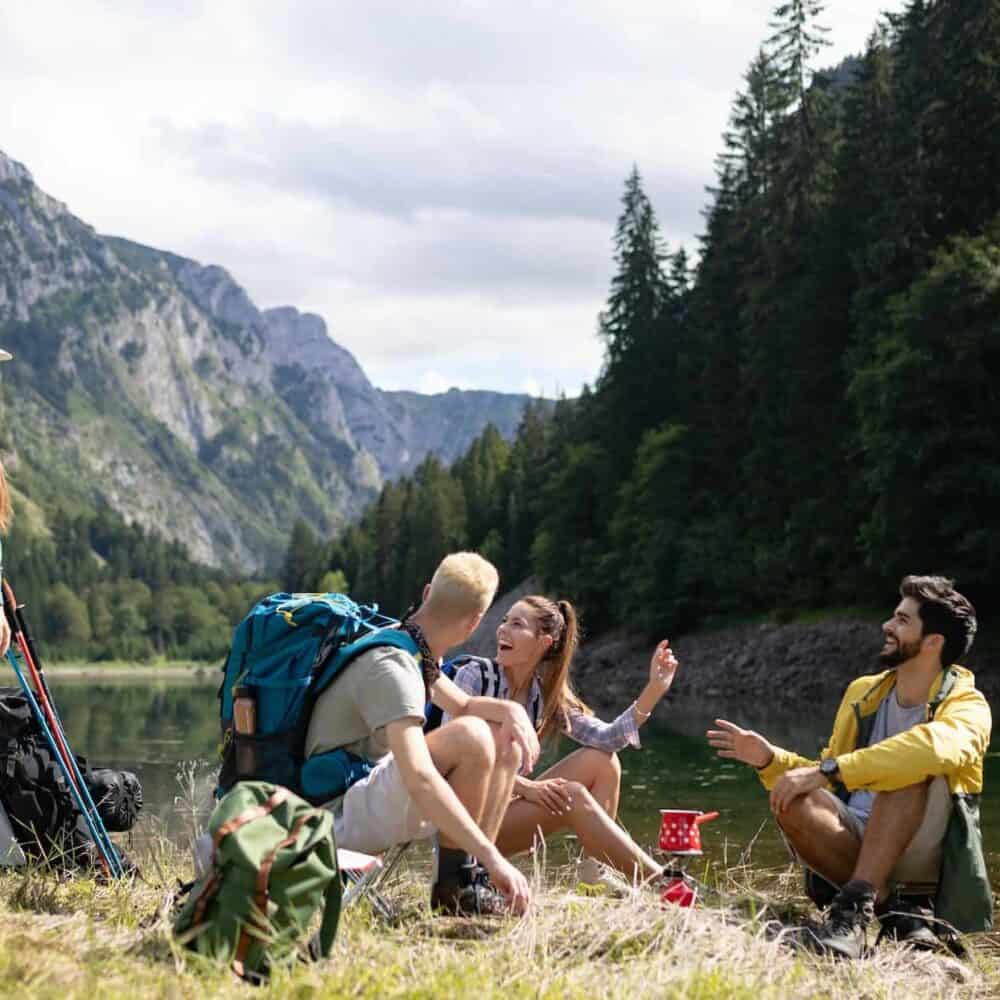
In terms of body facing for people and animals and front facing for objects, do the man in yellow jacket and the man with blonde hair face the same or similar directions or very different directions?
very different directions

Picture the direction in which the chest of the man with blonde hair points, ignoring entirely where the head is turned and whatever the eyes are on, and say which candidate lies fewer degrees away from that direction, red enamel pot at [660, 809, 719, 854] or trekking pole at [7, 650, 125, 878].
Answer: the red enamel pot

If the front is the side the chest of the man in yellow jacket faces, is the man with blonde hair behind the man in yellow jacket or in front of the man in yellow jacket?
in front

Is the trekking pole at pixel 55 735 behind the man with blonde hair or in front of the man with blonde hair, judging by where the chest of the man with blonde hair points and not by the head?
behind

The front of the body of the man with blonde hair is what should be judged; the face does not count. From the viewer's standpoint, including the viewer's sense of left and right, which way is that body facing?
facing to the right of the viewer

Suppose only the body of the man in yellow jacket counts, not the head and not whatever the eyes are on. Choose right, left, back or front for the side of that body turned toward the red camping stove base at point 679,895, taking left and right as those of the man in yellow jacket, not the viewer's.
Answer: front

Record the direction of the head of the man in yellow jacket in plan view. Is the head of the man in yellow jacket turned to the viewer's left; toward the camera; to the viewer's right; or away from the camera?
to the viewer's left

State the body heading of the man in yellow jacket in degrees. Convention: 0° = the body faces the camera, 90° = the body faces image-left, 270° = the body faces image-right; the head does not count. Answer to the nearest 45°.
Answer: approximately 45°

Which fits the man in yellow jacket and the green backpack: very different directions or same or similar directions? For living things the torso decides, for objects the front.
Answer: same or similar directions

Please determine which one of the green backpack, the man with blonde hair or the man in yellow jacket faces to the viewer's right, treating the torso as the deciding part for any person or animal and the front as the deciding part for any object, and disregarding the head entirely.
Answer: the man with blonde hair

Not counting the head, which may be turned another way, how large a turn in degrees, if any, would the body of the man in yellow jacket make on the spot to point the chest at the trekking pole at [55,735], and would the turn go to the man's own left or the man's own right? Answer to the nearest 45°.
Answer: approximately 45° to the man's own right

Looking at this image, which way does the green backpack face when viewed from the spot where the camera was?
facing the viewer and to the left of the viewer

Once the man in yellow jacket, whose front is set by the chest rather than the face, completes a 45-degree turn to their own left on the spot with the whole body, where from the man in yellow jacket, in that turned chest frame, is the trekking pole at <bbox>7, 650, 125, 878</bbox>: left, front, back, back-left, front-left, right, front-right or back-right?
right

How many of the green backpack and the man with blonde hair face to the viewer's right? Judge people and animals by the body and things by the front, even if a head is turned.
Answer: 1

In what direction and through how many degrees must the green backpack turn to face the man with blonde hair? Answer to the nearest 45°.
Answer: approximately 180°

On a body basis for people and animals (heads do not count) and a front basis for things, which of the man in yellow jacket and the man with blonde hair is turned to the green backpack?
the man in yellow jacket

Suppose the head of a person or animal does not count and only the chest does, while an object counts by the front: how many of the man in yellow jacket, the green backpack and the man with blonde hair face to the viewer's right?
1
